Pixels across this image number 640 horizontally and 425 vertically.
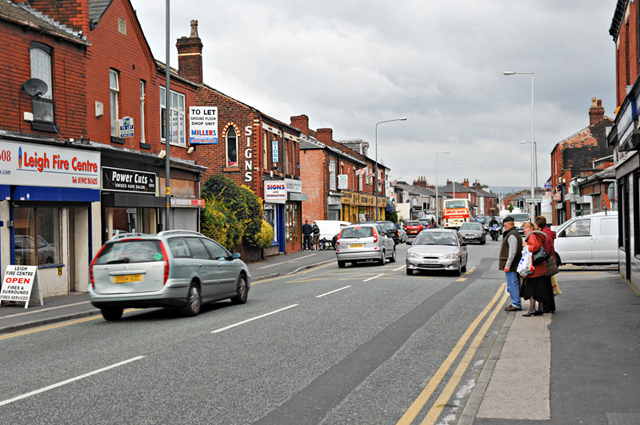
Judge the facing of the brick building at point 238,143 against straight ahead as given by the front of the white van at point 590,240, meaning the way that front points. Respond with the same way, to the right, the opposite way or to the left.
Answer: the opposite way

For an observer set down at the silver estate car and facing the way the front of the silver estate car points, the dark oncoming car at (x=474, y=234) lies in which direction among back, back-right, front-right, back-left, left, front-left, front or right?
front

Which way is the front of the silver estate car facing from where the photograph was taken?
facing away from the viewer and to the right of the viewer

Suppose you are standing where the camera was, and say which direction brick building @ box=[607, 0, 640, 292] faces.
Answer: facing to the left of the viewer

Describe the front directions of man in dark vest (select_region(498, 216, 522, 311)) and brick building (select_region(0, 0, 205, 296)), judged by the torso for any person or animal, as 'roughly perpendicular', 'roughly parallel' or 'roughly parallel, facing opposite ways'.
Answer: roughly parallel, facing opposite ways

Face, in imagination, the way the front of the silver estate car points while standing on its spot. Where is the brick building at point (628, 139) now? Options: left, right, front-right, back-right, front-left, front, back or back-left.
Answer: front-right

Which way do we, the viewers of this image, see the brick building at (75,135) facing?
facing the viewer and to the right of the viewer

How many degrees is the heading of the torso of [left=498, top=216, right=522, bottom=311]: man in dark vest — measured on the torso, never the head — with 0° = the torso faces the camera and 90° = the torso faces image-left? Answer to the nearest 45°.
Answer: approximately 90°

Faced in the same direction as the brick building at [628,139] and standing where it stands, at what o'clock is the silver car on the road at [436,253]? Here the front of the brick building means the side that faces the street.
The silver car on the road is roughly at 1 o'clock from the brick building.

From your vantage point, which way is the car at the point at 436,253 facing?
toward the camera

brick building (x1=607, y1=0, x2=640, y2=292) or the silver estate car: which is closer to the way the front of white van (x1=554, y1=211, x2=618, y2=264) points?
the silver estate car

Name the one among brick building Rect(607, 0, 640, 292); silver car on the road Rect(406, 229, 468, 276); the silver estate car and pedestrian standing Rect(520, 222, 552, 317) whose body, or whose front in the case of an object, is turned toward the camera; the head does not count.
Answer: the silver car on the road

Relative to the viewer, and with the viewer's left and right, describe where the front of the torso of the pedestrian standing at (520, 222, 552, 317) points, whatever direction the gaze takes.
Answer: facing to the left of the viewer

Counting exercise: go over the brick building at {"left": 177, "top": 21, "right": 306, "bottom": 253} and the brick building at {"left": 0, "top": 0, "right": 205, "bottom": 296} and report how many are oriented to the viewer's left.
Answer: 0
